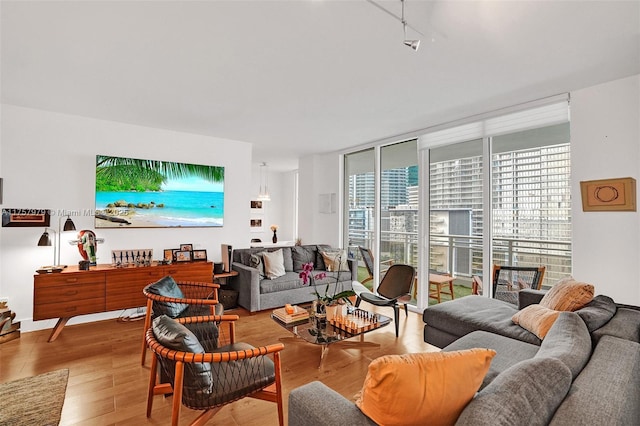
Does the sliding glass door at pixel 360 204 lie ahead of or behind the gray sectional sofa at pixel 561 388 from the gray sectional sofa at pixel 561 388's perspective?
ahead

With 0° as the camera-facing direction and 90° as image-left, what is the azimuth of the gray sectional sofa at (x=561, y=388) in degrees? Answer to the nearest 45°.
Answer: approximately 135°

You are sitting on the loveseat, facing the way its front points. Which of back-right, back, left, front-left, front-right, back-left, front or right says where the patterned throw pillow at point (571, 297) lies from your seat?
front

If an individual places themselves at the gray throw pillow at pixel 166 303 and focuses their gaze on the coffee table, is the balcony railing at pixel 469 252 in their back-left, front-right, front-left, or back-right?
front-left

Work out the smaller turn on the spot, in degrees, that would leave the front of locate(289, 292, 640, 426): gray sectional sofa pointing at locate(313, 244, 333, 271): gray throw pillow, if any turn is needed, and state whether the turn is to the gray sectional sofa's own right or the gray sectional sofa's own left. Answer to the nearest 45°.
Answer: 0° — it already faces it

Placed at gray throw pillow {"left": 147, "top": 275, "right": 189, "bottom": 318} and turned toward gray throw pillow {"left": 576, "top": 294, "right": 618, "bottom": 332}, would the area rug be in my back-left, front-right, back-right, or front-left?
back-right

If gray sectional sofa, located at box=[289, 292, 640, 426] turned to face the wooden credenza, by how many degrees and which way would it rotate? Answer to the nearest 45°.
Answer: approximately 45° to its left

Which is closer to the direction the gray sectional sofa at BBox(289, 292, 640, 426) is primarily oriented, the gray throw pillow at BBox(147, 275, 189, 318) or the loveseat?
the loveseat

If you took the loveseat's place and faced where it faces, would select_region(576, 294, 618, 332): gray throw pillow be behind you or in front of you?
in front

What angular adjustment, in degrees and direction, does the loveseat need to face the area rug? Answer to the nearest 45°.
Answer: approximately 90° to its right

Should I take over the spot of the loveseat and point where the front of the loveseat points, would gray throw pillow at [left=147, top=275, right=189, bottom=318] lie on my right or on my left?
on my right

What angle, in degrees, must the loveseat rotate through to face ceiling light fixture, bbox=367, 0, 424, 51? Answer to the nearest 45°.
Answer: approximately 45° to its right

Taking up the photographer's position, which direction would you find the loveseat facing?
facing the viewer and to the right of the viewer

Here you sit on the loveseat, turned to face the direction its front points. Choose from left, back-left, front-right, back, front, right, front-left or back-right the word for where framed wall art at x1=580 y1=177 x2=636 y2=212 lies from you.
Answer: front

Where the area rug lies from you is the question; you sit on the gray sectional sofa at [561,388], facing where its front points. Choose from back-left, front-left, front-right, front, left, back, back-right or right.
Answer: front-left
